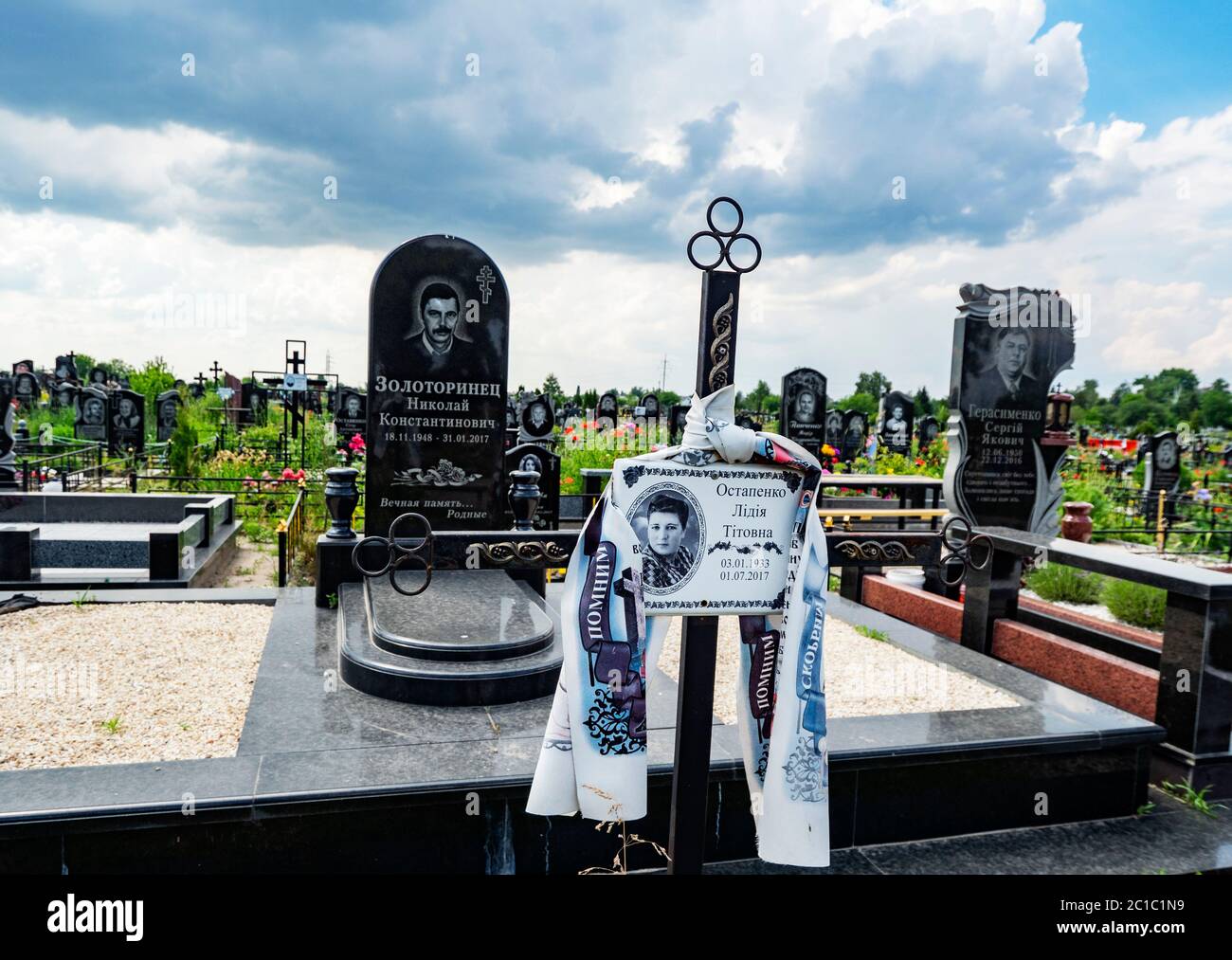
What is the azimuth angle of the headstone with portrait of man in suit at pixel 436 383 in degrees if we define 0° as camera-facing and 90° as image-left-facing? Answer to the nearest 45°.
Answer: approximately 0°

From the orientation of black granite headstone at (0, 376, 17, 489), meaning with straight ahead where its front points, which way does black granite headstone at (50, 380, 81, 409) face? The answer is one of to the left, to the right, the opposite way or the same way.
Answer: the same way

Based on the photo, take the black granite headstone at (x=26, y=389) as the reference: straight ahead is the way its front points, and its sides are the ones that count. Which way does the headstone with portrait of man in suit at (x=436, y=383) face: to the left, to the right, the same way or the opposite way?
the same way

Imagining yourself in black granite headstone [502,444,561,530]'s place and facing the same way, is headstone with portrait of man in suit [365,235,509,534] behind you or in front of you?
in front

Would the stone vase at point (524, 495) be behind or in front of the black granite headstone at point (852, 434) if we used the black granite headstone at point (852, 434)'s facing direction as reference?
in front

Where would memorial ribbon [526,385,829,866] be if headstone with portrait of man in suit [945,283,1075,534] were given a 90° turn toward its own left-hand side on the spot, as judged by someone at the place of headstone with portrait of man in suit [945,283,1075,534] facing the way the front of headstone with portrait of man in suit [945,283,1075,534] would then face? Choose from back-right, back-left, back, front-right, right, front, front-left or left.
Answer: right

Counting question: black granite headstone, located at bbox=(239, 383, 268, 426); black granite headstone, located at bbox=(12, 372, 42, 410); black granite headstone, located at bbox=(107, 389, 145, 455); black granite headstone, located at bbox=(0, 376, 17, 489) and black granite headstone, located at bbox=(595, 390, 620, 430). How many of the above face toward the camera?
5

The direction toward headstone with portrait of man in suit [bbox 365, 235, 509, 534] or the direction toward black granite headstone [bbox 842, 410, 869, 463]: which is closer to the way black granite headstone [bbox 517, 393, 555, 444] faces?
the headstone with portrait of man in suit

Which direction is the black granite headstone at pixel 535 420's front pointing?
toward the camera

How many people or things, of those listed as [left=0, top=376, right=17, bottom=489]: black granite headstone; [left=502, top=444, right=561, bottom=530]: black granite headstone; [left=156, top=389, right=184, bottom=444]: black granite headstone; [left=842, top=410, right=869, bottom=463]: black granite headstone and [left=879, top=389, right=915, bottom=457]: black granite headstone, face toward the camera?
5

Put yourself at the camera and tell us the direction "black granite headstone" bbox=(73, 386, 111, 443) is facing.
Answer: facing the viewer

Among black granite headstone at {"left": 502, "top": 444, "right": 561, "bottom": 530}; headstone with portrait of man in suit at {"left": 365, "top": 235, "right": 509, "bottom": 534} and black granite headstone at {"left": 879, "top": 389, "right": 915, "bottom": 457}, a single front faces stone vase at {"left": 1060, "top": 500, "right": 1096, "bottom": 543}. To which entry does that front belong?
black granite headstone at {"left": 879, "top": 389, "right": 915, "bottom": 457}

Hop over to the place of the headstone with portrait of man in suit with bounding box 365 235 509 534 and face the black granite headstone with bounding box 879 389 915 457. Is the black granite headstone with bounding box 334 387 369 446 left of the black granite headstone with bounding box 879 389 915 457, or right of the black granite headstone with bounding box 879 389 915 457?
left

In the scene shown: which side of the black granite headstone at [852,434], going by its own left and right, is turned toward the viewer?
front

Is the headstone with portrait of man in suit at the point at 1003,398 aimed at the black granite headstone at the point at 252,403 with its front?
no

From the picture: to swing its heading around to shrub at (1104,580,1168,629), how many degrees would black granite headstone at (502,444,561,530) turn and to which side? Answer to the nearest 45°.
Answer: approximately 45° to its left
